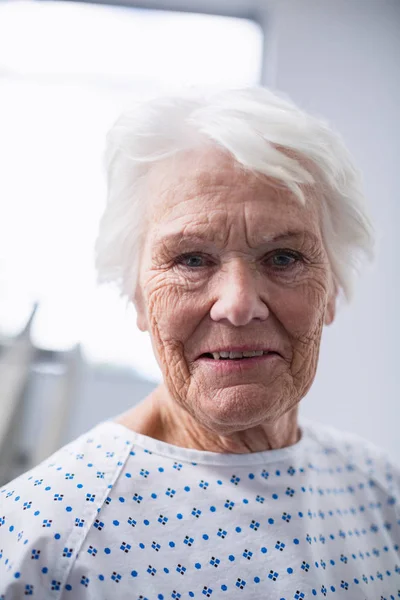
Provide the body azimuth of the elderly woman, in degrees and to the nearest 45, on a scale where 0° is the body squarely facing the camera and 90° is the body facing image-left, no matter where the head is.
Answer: approximately 0°
